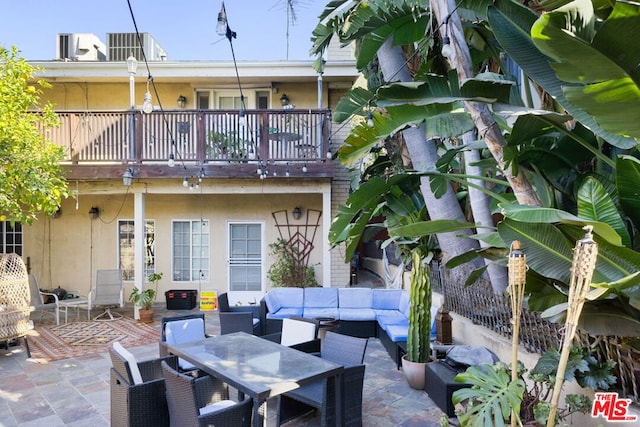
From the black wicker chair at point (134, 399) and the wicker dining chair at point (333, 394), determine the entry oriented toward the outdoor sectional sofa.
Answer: the black wicker chair

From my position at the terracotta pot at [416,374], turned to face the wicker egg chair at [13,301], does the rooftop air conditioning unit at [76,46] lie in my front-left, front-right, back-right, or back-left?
front-right

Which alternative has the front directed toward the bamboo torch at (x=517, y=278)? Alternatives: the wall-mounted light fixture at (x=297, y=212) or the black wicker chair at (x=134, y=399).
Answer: the wall-mounted light fixture

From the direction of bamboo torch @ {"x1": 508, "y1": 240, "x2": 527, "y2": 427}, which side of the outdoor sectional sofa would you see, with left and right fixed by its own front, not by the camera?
front

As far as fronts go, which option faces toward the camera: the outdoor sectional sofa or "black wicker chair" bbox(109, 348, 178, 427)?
the outdoor sectional sofa

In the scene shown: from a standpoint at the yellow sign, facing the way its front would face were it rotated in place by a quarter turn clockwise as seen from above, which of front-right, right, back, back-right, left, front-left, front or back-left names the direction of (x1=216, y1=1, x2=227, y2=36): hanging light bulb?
left

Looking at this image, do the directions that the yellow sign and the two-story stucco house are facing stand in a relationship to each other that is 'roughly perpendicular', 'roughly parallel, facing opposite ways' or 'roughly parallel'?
roughly parallel

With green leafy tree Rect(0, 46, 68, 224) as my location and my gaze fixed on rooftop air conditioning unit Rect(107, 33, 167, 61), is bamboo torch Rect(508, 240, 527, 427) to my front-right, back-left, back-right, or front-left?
back-right

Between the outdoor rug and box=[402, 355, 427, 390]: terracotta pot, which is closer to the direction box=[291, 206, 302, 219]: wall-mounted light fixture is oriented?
the terracotta pot

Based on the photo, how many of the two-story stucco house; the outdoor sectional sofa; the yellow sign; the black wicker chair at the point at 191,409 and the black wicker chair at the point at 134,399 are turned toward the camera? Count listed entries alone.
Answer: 3

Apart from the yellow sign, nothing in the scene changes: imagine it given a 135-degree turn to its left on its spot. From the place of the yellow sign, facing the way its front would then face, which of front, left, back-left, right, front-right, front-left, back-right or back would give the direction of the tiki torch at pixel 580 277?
back-right

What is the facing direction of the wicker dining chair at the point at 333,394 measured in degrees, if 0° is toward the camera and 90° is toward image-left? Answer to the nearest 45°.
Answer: approximately 45°

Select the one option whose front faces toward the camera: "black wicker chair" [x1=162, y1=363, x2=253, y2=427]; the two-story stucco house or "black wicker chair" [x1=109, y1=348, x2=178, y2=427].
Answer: the two-story stucco house

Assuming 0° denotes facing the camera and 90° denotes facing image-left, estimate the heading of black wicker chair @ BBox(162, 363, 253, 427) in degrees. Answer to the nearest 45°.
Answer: approximately 225°

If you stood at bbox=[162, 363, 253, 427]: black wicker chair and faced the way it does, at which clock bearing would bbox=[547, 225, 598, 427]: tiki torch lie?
The tiki torch is roughly at 3 o'clock from the black wicker chair.

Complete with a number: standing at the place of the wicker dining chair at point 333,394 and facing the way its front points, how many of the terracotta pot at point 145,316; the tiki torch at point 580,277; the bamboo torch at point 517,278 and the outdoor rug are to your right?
2

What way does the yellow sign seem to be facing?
toward the camera

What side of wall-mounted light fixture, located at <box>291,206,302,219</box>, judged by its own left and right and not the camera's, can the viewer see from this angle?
front

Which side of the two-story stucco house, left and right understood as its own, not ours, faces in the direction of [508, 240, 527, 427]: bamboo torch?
front
